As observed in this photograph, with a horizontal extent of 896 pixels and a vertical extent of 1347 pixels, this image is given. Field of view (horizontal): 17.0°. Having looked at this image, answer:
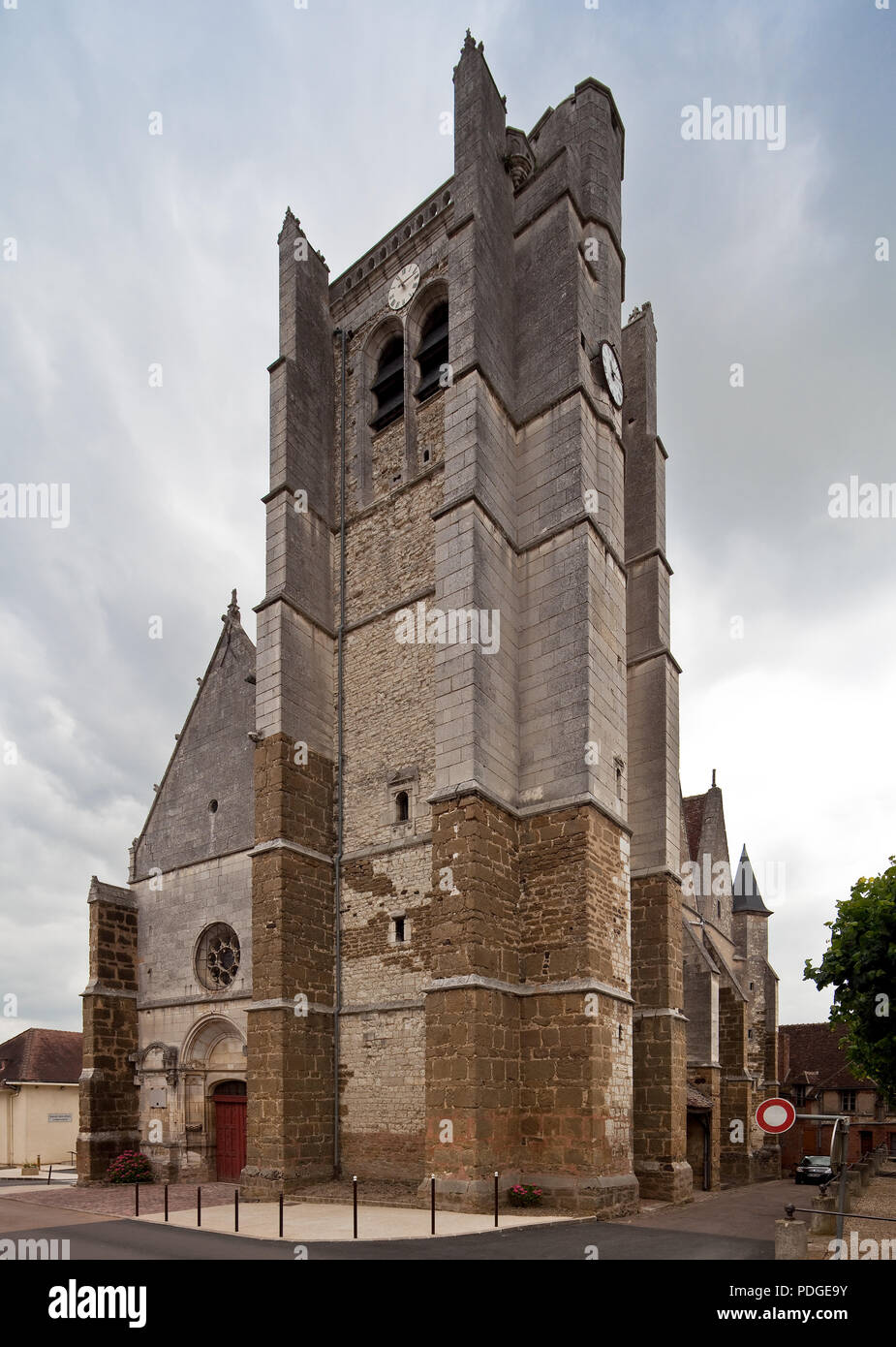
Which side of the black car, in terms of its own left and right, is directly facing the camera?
front

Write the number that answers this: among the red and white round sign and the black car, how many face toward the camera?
2

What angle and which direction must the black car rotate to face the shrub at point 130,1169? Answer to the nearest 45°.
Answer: approximately 45° to its right

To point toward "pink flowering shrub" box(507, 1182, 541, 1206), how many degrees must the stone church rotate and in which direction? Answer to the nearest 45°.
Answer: approximately 45° to its left

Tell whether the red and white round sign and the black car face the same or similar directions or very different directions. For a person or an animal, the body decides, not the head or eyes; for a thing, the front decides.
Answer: same or similar directions

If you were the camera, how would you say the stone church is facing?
facing the viewer and to the left of the viewer

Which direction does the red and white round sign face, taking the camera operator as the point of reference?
facing the viewer

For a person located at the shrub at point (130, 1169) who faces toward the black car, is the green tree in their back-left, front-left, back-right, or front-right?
front-right

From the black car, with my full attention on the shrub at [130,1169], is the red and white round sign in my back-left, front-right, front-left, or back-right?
front-left
